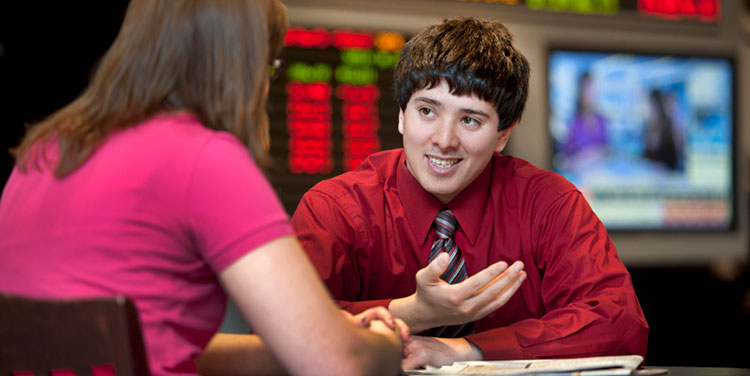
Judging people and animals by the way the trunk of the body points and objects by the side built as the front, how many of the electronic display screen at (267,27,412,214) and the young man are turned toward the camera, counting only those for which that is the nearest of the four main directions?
2

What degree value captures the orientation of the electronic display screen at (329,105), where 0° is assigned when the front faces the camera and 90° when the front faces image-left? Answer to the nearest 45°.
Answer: approximately 0°

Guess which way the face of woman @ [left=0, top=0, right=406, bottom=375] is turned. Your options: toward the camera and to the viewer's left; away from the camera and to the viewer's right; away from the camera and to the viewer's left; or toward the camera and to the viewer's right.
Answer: away from the camera and to the viewer's right

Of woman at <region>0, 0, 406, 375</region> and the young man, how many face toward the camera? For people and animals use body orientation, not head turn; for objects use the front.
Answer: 1

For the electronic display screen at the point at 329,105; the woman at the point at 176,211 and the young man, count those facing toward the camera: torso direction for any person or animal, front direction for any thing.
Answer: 2

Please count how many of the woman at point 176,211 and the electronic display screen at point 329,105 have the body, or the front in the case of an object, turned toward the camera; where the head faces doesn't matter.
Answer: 1

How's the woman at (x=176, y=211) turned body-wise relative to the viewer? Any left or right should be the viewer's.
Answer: facing away from the viewer and to the right of the viewer

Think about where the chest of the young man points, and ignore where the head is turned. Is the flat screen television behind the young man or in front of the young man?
behind

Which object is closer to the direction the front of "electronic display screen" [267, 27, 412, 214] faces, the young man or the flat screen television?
the young man

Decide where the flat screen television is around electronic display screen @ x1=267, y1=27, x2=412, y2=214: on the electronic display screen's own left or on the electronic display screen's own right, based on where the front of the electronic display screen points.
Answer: on the electronic display screen's own left

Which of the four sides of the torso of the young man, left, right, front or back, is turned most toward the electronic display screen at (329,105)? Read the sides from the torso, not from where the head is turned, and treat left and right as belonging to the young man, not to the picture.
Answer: back
